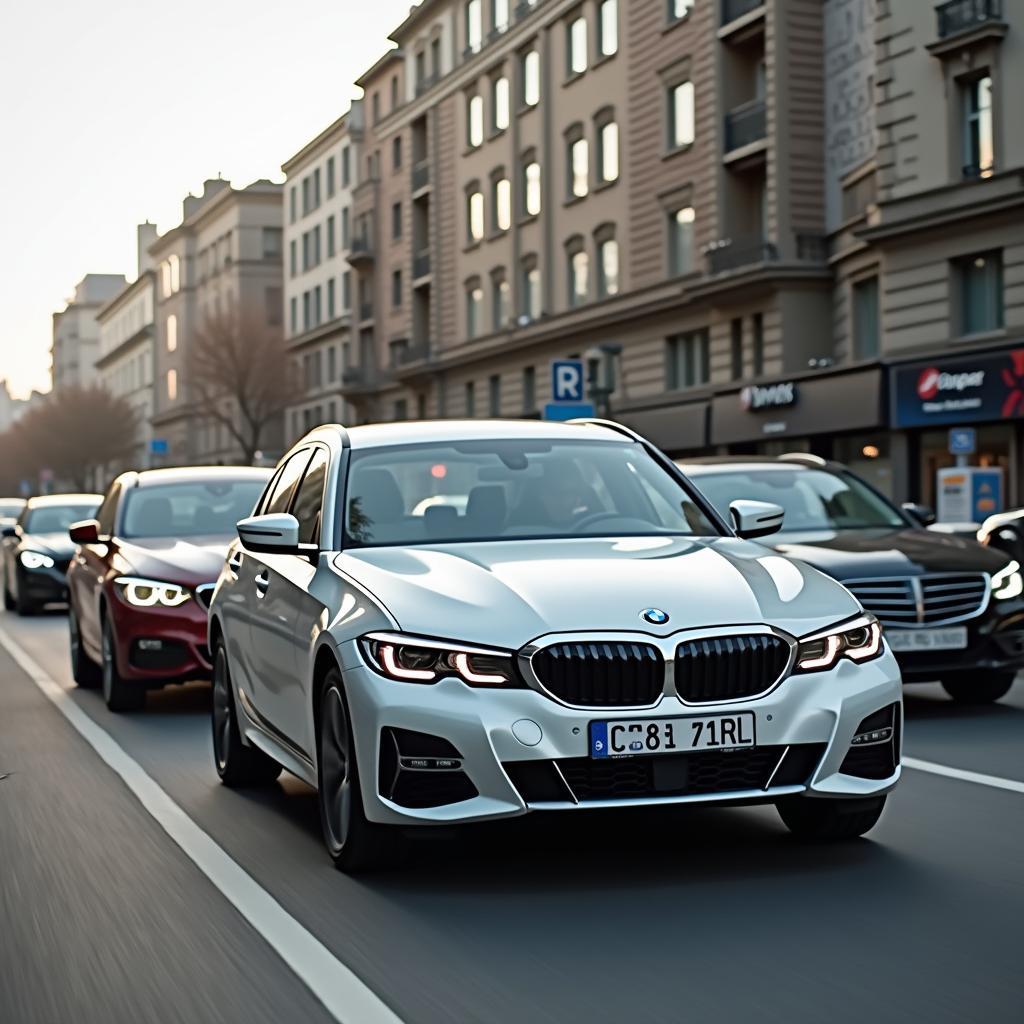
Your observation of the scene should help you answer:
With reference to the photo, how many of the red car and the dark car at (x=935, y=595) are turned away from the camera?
0

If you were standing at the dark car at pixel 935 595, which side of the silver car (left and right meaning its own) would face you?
left

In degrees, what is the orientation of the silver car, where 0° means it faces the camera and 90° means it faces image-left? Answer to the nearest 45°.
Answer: approximately 315°

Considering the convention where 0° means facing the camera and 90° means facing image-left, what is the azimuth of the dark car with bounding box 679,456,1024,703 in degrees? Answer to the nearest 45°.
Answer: approximately 315°

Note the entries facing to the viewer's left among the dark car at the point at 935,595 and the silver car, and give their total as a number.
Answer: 0

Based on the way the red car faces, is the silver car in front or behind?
in front

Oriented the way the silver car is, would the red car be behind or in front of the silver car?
behind

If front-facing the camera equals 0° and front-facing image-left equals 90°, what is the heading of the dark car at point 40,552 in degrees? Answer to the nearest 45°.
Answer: approximately 315°

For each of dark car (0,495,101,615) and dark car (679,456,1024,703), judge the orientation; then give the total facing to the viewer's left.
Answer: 0
